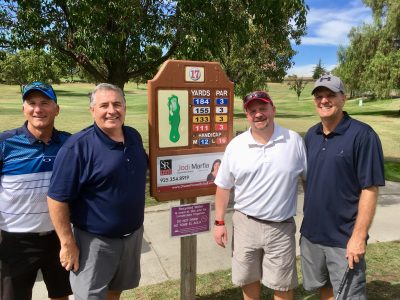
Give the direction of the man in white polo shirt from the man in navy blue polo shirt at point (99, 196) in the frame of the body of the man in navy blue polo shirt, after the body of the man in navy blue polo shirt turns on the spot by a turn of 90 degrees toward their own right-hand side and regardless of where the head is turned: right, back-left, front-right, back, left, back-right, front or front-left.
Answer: back-left

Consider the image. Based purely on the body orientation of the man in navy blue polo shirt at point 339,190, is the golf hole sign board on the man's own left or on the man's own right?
on the man's own right

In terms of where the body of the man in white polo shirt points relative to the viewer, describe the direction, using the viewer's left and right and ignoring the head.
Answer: facing the viewer

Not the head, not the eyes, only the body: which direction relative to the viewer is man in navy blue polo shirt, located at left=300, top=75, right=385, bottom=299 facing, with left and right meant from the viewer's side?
facing the viewer and to the left of the viewer

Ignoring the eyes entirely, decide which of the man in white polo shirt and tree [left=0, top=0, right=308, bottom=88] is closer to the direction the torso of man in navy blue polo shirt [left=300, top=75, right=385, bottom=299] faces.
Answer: the man in white polo shirt

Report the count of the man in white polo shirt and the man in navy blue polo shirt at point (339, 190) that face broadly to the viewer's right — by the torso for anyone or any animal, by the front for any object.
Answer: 0

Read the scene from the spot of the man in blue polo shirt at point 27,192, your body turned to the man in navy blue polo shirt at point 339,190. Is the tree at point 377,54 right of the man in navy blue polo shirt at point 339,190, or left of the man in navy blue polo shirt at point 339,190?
left

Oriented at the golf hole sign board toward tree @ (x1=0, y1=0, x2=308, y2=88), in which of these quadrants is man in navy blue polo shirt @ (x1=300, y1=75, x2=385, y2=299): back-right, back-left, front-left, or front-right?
back-right

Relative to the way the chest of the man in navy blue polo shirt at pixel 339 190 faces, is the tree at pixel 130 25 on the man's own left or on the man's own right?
on the man's own right

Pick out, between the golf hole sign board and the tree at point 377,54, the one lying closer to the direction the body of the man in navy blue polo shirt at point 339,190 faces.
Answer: the golf hole sign board

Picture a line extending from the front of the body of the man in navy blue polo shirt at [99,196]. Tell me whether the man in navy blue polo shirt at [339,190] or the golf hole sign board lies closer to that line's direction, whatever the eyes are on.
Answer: the man in navy blue polo shirt

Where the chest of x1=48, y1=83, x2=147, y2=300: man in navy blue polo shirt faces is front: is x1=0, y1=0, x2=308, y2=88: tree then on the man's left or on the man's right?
on the man's left

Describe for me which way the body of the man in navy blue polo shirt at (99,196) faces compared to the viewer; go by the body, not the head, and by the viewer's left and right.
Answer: facing the viewer and to the right of the viewer
